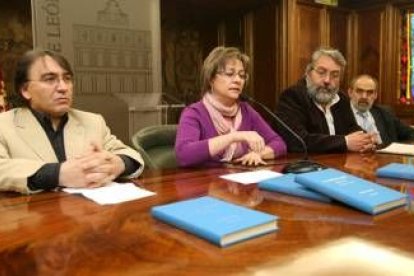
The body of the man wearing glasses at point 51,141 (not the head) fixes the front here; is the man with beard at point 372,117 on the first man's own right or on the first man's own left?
on the first man's own left

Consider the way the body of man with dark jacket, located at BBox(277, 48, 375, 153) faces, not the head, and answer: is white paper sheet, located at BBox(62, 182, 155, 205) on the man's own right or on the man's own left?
on the man's own right

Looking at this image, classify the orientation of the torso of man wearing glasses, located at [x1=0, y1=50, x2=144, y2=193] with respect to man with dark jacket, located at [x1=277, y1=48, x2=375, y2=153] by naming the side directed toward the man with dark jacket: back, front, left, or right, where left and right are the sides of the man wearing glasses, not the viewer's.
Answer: left

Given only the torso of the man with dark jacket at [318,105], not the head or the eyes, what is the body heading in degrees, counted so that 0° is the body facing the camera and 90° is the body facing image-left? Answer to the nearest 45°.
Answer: approximately 315°
